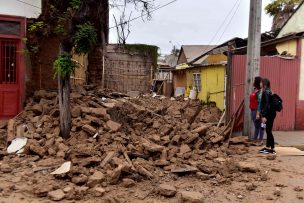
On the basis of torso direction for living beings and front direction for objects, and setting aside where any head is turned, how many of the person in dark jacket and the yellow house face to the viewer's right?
0

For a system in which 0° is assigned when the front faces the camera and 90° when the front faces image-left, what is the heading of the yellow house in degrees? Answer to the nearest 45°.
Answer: approximately 45°

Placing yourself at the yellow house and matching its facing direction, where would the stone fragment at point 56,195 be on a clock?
The stone fragment is roughly at 11 o'clock from the yellow house.

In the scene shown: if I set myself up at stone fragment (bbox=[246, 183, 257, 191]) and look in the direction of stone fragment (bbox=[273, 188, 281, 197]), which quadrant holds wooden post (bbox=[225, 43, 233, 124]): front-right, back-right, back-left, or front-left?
back-left

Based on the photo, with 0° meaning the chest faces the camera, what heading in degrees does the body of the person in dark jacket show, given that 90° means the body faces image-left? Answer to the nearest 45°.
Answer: approximately 90°

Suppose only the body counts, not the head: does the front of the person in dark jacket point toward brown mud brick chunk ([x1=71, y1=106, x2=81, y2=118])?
yes

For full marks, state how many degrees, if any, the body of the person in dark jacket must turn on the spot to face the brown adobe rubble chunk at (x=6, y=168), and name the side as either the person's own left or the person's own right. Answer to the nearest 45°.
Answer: approximately 45° to the person's own left

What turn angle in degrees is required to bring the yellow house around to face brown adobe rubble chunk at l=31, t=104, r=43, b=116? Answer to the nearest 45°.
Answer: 0° — it already faces it

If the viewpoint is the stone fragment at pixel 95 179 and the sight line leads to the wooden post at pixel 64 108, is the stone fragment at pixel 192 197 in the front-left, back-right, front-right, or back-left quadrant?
back-right

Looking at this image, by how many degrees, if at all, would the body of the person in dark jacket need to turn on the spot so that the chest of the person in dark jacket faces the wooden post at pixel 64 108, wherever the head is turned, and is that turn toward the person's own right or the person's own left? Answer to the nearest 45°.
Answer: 0° — they already face it

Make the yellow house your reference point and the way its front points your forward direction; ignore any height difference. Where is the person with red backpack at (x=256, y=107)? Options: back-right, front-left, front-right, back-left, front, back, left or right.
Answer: front-left

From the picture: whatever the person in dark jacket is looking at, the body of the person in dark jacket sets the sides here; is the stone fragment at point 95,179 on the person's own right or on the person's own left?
on the person's own left

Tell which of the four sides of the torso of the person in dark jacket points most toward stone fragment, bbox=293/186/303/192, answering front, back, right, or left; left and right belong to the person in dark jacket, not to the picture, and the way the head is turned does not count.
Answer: left
